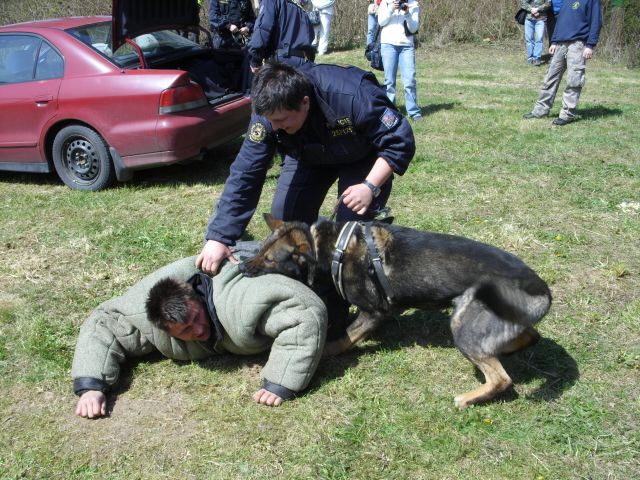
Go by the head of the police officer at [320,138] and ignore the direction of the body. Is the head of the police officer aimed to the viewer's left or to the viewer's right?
to the viewer's left

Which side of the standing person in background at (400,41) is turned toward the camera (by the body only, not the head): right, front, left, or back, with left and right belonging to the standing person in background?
front

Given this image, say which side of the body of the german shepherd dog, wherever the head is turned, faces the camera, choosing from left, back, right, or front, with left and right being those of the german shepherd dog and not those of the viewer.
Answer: left

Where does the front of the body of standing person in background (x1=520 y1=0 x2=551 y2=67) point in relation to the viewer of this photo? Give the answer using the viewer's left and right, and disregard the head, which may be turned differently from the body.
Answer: facing the viewer

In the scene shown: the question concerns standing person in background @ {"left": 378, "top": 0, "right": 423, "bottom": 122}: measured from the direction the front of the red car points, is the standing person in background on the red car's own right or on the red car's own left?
on the red car's own right

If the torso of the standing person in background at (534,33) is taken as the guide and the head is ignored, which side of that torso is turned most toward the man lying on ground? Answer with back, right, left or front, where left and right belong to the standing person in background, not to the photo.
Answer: front
